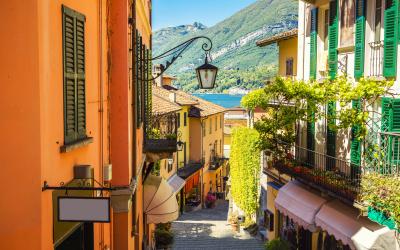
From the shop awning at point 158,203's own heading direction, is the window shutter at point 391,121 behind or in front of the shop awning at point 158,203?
in front

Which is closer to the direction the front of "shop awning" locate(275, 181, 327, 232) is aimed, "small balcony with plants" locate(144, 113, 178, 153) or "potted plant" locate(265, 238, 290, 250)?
the small balcony with plants

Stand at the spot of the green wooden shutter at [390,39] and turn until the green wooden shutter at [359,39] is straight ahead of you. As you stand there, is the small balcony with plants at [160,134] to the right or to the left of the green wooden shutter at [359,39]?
left

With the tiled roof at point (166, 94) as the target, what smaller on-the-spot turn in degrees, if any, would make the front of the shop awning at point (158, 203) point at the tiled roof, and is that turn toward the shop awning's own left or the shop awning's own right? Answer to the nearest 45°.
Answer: approximately 90° to the shop awning's own left

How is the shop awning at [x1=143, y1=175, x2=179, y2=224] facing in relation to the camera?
to the viewer's right

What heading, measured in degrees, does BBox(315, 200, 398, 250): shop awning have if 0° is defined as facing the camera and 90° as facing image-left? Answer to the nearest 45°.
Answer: approximately 45°

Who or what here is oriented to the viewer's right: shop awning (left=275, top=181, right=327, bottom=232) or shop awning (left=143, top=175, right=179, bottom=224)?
shop awning (left=143, top=175, right=179, bottom=224)

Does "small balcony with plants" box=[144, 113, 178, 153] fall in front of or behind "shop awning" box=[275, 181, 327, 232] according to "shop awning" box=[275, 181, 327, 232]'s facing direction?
in front

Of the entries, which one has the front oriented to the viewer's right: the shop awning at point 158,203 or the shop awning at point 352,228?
the shop awning at point 158,203
